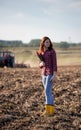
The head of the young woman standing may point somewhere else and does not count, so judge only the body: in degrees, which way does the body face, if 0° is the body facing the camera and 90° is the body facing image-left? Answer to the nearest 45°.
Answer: approximately 45°

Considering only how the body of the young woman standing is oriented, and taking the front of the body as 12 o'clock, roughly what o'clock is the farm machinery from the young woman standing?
The farm machinery is roughly at 4 o'clock from the young woman standing.
